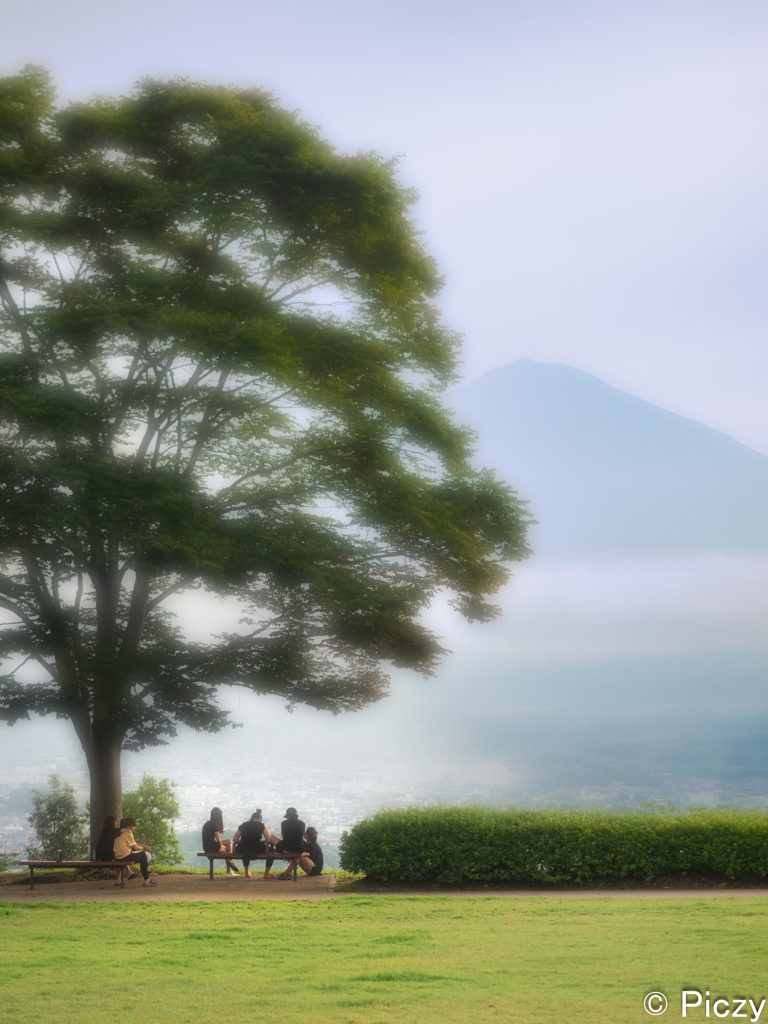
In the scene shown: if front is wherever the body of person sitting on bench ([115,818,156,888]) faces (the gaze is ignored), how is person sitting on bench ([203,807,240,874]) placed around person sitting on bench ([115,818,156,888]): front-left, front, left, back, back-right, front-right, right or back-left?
front-left

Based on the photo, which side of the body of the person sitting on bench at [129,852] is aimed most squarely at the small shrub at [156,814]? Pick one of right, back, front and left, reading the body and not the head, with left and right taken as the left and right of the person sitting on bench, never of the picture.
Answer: left

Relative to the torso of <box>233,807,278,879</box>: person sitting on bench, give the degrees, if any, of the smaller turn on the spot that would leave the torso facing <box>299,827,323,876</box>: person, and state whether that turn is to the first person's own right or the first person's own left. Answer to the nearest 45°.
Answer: approximately 90° to the first person's own right

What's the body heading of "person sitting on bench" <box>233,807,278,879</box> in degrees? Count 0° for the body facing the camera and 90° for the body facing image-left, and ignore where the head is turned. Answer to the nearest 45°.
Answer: approximately 180°

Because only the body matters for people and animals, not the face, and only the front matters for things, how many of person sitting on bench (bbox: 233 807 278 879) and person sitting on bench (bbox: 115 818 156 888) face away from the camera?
1

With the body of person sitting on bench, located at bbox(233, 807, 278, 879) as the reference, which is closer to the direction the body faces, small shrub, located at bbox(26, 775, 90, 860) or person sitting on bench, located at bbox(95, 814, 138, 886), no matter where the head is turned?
the small shrub

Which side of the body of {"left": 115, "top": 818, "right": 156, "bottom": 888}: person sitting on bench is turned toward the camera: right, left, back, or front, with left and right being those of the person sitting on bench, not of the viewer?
right

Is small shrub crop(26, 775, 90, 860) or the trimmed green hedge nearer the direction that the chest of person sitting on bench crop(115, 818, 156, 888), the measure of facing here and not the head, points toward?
the trimmed green hedge

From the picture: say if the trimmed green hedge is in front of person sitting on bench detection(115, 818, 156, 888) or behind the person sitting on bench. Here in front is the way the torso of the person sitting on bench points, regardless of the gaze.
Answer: in front

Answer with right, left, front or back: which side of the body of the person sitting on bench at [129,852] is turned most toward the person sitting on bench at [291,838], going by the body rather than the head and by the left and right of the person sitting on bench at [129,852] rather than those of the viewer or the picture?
front

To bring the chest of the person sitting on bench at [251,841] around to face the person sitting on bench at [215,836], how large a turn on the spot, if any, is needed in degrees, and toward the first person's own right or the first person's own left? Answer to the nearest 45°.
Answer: approximately 45° to the first person's own left

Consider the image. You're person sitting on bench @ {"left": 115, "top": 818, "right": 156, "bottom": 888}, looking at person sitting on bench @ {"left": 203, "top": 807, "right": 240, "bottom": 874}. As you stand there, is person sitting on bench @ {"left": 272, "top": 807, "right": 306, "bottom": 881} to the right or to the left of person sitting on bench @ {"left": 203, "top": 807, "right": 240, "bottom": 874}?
right

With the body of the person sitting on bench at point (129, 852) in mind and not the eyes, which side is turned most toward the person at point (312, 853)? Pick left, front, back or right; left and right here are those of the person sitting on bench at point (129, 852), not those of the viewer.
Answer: front

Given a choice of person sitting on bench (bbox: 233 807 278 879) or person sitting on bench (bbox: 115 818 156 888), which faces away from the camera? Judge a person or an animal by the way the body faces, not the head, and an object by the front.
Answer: person sitting on bench (bbox: 233 807 278 879)

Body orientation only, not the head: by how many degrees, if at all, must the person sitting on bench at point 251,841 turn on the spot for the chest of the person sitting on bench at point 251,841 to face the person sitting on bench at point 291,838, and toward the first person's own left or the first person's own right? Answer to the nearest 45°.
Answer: approximately 135° to the first person's own right
